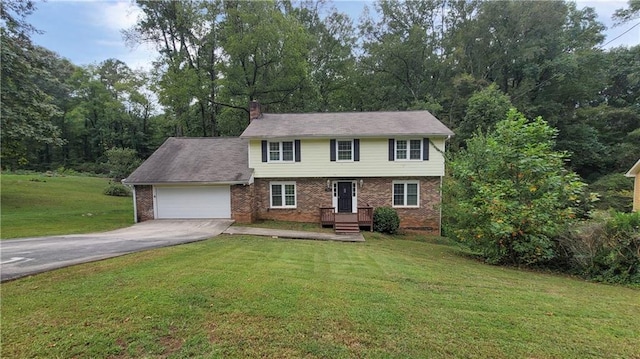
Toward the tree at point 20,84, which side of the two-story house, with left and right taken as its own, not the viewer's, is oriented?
right

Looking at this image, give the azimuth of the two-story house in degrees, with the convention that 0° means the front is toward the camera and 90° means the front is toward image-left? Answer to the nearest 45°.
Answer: approximately 0°

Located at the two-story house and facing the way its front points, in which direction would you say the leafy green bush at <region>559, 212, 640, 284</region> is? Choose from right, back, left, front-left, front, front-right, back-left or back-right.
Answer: front-left

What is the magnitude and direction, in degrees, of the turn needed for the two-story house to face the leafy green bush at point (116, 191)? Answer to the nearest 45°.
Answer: approximately 135° to its right

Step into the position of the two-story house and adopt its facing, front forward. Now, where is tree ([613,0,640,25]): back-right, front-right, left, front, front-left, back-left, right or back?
left

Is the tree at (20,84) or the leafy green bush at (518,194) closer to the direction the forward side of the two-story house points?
the leafy green bush
